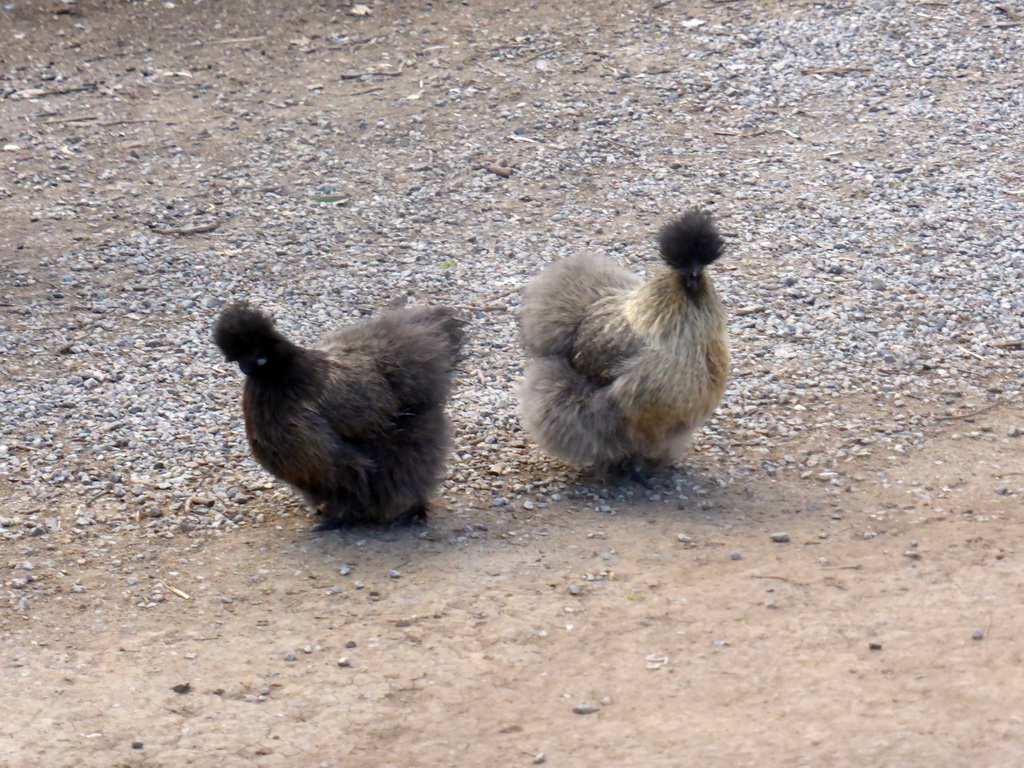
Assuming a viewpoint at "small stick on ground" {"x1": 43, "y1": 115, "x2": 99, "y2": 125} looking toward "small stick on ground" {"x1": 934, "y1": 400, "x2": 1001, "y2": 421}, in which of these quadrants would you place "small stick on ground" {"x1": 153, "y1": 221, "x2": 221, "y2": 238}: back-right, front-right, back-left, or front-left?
front-right

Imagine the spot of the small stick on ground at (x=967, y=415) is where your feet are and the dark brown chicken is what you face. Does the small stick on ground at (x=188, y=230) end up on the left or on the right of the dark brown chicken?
right

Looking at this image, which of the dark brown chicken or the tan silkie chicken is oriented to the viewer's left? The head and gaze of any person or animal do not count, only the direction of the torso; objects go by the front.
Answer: the dark brown chicken

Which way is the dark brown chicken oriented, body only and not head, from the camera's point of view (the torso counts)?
to the viewer's left

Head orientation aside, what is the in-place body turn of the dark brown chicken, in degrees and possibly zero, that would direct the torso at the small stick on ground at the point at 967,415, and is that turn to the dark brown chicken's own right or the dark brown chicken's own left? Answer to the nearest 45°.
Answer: approximately 180°

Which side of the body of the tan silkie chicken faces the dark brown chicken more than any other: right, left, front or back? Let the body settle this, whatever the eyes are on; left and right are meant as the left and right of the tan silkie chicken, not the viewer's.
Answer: right

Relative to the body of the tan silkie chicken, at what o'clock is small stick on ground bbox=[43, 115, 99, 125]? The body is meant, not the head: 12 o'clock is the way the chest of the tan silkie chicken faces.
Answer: The small stick on ground is roughly at 6 o'clock from the tan silkie chicken.

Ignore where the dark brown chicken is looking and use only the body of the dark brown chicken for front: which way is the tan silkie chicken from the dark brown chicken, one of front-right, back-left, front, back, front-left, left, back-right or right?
back

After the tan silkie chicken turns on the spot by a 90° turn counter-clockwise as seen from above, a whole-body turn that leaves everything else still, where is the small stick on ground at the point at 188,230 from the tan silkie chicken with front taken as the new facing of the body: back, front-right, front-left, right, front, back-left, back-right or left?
left

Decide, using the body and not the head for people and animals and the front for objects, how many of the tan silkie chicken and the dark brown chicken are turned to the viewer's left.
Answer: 1

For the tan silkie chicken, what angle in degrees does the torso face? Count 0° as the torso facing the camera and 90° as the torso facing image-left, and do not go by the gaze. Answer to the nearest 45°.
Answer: approximately 315°
